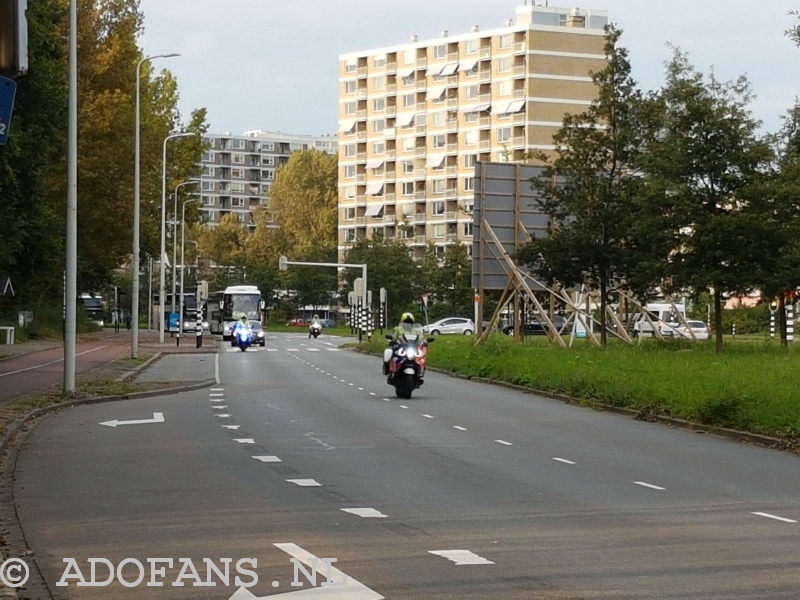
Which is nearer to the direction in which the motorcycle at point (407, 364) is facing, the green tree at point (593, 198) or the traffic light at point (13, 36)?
the traffic light

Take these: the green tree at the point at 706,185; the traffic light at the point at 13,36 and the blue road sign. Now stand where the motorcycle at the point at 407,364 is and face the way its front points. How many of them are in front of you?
2

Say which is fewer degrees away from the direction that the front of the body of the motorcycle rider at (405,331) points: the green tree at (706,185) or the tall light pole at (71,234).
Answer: the tall light pole

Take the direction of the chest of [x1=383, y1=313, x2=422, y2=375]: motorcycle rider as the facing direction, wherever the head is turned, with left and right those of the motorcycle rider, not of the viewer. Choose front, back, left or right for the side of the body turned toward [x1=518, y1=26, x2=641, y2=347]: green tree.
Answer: back

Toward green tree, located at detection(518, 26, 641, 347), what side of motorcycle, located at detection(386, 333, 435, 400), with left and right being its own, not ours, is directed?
back

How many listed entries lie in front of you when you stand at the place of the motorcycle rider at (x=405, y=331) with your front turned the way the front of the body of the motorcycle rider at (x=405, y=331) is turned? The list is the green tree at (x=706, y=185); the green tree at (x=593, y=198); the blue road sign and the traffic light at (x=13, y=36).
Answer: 2

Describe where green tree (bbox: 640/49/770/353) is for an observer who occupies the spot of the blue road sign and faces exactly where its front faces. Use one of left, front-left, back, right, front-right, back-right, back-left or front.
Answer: back-left

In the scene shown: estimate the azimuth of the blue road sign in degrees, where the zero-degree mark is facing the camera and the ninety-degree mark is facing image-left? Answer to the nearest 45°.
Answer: approximately 0°
